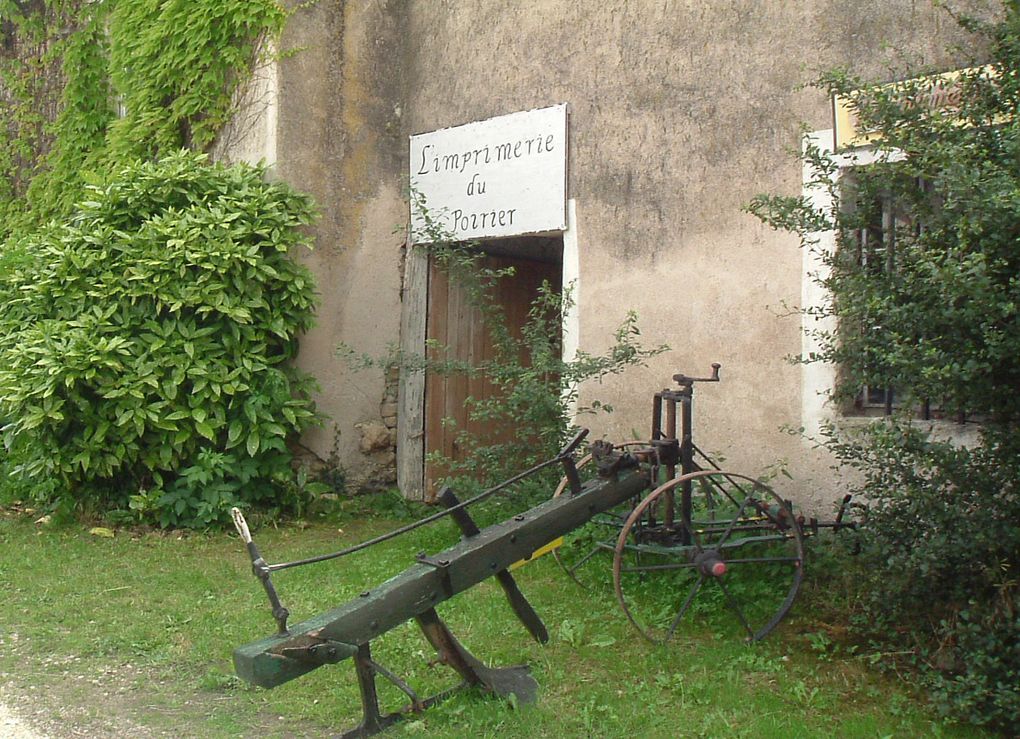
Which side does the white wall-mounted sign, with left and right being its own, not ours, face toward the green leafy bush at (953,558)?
left

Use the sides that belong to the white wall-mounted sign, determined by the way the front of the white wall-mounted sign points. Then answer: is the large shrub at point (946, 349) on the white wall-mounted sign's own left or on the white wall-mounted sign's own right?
on the white wall-mounted sign's own left

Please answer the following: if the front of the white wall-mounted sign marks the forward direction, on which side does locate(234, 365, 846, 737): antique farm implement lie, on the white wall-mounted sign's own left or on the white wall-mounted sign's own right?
on the white wall-mounted sign's own left

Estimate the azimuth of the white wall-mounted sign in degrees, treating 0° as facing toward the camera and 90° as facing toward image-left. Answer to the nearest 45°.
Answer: approximately 45°
